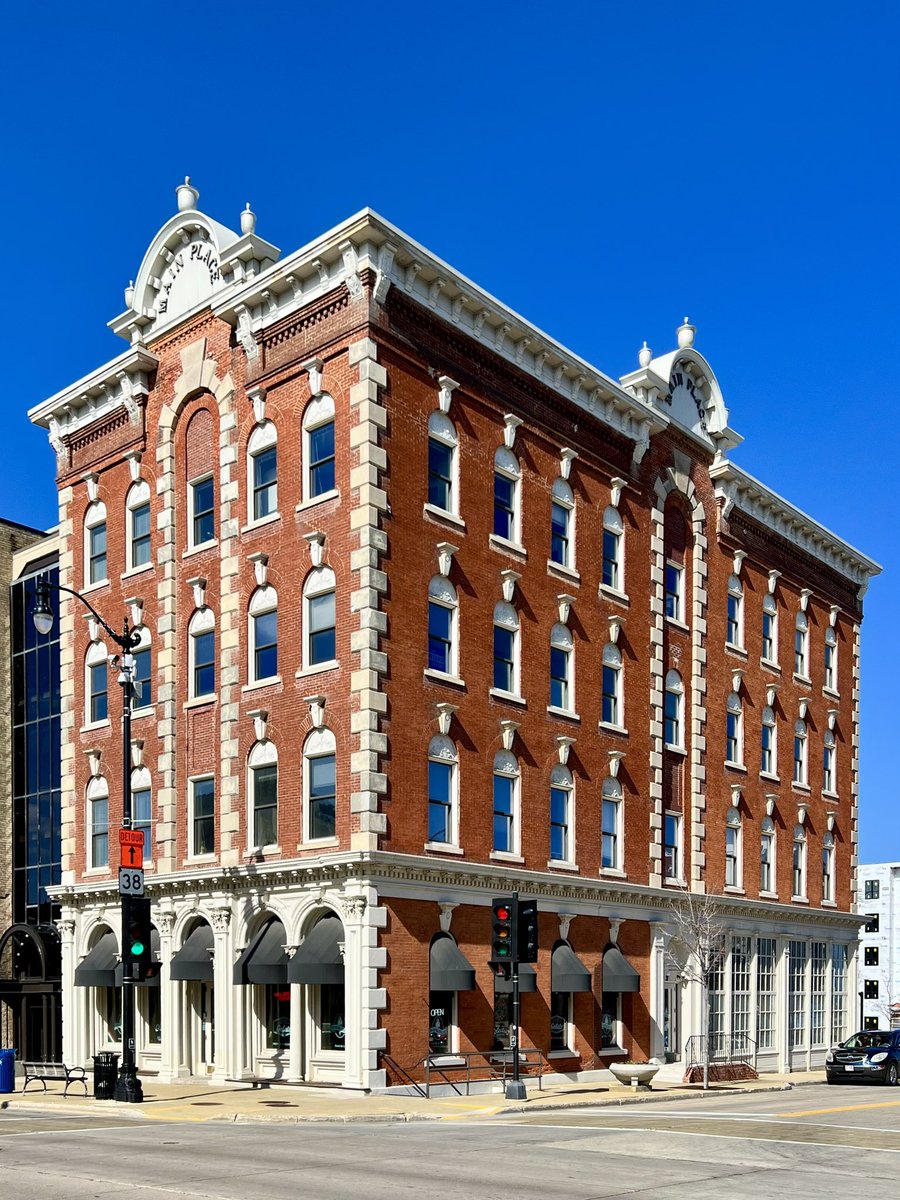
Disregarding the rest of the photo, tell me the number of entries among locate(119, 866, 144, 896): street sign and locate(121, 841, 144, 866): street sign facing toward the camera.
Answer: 2

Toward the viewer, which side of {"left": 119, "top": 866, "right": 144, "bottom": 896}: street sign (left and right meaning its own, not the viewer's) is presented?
front

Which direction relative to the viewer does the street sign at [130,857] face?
toward the camera
